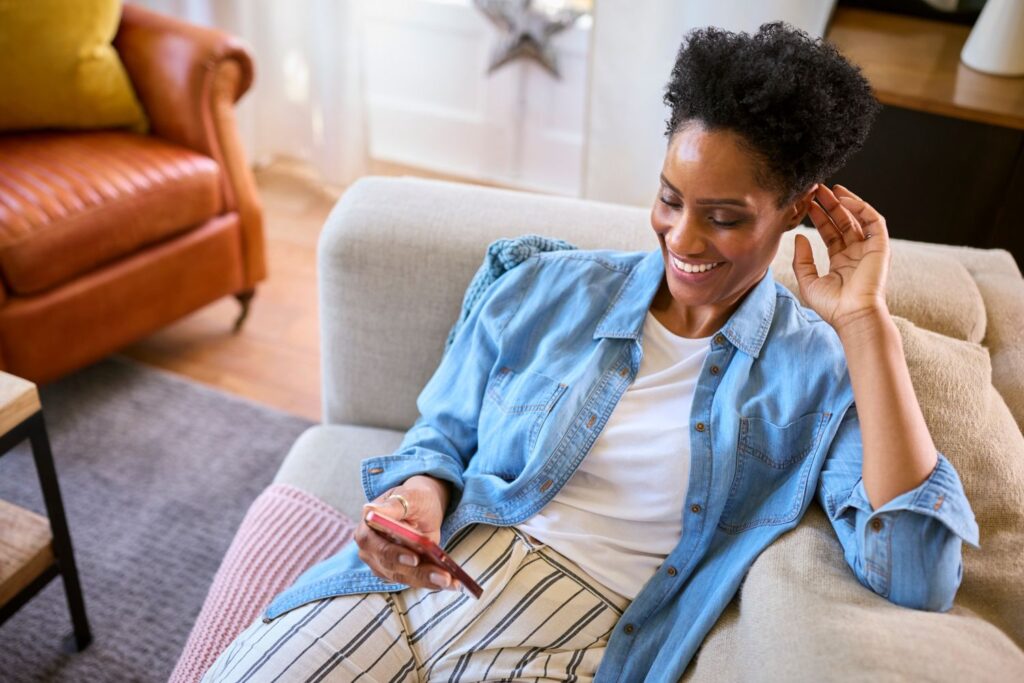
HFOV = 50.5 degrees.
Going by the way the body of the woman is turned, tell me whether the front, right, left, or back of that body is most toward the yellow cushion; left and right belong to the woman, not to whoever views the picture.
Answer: right

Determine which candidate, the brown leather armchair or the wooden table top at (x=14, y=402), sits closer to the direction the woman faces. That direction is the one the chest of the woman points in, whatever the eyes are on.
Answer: the wooden table top

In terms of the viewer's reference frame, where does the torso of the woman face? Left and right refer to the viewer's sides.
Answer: facing the viewer and to the left of the viewer

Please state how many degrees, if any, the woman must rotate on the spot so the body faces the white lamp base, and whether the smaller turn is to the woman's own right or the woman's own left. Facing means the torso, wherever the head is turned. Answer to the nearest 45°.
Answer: approximately 180°

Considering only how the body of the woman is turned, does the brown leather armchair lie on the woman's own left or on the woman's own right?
on the woman's own right

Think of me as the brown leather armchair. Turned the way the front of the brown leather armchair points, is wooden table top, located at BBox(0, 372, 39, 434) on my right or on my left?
on my right

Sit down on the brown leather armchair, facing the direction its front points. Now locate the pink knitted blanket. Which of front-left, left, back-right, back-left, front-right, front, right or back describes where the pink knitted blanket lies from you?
front-right

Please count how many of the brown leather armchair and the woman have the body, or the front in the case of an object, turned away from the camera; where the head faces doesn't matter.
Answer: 0

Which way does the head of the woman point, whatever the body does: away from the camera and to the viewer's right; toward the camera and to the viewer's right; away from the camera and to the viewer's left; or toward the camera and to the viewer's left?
toward the camera and to the viewer's left

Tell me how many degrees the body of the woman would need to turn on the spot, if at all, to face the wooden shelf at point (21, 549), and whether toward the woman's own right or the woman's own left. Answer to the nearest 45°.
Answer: approximately 45° to the woman's own right

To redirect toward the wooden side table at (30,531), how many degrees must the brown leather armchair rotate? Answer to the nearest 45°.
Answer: approximately 45° to its right

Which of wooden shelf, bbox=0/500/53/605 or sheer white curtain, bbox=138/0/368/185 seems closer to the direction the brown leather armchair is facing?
the wooden shelf

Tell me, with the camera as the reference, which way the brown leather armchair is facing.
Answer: facing the viewer and to the right of the viewer
